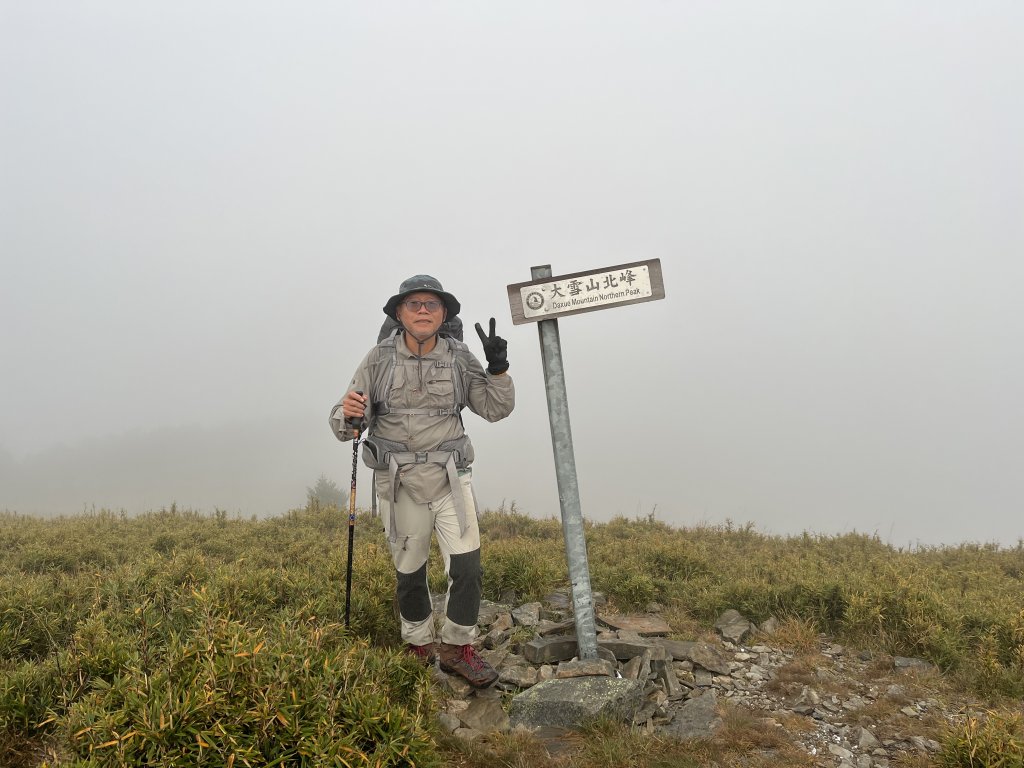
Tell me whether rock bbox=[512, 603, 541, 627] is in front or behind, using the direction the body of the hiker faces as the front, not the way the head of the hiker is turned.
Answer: behind

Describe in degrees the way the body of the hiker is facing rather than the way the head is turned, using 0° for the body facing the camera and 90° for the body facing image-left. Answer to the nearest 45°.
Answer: approximately 0°

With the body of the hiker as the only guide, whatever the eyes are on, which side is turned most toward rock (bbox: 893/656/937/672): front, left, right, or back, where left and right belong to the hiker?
left
